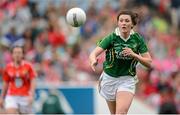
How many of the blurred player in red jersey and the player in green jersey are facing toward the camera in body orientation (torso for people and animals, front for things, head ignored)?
2

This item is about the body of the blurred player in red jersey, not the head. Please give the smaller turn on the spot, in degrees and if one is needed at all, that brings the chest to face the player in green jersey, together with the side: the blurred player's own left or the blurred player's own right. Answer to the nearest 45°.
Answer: approximately 45° to the blurred player's own left

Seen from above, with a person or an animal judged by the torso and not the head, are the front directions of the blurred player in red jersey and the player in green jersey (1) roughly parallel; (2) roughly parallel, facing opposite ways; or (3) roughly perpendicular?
roughly parallel

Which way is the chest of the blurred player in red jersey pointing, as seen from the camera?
toward the camera

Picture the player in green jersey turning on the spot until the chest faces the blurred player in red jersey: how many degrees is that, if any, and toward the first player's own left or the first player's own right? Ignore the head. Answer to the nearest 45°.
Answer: approximately 135° to the first player's own right

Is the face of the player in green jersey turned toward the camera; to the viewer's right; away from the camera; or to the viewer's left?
toward the camera
